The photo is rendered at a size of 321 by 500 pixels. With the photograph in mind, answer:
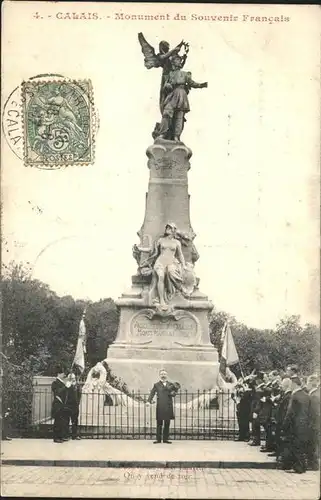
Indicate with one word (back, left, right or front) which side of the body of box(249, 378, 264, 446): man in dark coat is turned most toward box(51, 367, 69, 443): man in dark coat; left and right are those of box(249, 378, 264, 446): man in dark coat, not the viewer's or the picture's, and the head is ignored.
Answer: front

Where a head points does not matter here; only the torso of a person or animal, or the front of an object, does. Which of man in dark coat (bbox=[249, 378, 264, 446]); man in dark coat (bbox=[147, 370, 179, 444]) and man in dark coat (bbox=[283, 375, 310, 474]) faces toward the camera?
man in dark coat (bbox=[147, 370, 179, 444])

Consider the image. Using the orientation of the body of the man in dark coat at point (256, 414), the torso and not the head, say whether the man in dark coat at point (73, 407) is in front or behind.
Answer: in front

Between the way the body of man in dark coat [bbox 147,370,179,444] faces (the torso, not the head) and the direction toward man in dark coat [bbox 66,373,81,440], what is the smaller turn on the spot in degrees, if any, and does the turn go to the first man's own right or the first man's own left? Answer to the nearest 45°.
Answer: approximately 90° to the first man's own right

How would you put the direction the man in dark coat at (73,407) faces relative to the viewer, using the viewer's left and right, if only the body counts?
facing the viewer and to the right of the viewer

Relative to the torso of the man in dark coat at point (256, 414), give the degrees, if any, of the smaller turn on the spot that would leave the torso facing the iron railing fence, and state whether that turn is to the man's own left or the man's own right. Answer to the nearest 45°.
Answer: approximately 45° to the man's own right

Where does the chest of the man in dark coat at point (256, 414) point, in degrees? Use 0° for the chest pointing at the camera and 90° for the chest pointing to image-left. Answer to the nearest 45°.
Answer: approximately 90°

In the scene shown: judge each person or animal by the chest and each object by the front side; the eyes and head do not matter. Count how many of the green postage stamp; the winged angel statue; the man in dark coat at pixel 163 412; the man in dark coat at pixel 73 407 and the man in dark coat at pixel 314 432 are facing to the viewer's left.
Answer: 1

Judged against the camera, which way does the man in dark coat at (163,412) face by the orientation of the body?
toward the camera

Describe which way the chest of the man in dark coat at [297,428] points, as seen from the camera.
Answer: to the viewer's left

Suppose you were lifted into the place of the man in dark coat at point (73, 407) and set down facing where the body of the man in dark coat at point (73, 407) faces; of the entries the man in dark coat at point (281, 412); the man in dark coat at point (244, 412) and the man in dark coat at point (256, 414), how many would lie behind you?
0
